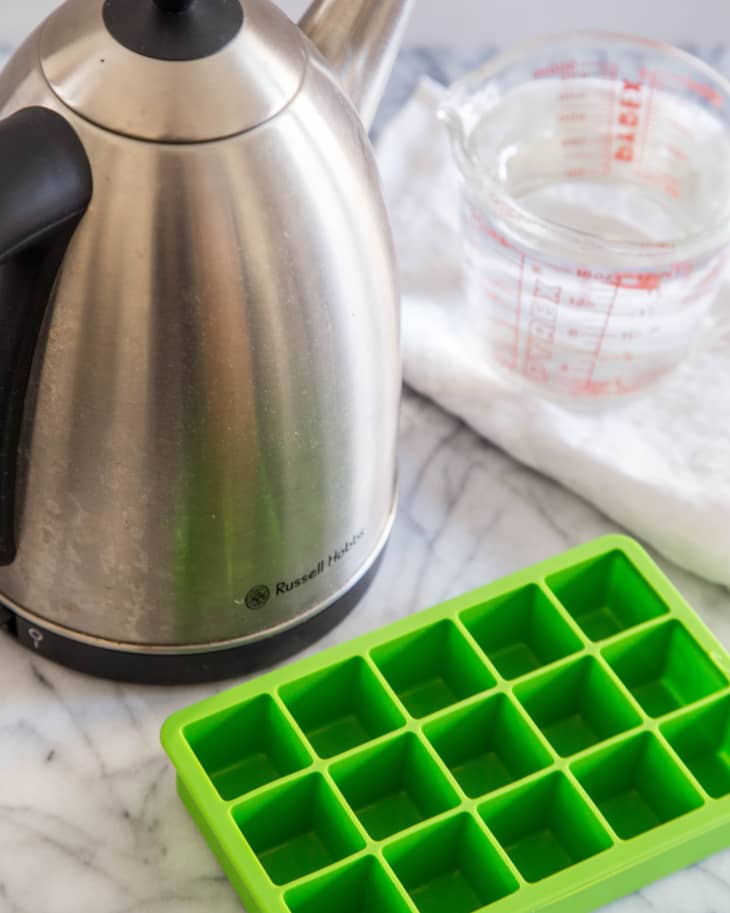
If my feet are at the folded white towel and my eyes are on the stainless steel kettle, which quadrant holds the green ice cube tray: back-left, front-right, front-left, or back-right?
front-left

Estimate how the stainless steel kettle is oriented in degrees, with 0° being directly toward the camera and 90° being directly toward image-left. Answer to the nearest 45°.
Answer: approximately 225°
